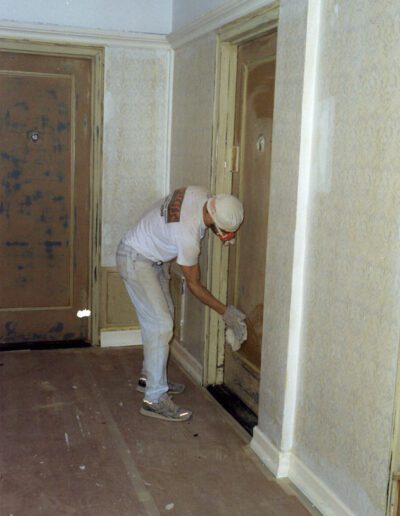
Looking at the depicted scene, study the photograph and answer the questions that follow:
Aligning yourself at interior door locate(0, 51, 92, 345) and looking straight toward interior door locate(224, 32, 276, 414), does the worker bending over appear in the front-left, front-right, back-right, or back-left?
front-right

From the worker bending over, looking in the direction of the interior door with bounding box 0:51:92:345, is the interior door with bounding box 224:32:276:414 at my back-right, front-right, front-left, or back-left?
back-right

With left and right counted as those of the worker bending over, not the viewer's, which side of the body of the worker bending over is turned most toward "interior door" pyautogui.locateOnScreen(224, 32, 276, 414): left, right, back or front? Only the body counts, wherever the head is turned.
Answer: front

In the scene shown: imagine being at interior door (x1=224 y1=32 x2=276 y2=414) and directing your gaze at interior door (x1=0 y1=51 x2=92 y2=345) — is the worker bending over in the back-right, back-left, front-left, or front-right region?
front-left

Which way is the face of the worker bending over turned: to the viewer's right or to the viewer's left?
to the viewer's right

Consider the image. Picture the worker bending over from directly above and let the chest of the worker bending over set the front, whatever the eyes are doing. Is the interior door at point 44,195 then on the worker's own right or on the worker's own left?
on the worker's own left

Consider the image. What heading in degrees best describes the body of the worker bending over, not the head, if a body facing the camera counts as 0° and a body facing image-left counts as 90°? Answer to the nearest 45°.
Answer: approximately 270°
